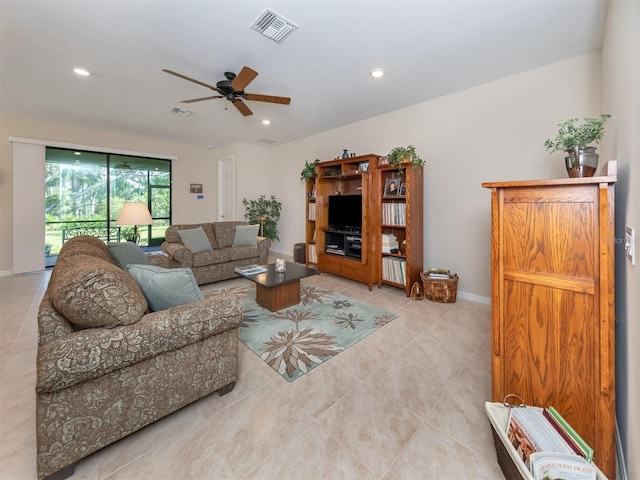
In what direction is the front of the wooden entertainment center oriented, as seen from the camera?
facing the viewer and to the left of the viewer

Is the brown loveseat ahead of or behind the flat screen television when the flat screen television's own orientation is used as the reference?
ahead

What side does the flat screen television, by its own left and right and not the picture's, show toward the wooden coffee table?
front

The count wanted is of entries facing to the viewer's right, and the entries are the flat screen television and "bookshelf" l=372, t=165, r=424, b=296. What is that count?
0

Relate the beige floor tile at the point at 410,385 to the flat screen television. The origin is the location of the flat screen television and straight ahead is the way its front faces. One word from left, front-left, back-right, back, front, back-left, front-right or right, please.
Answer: front-left

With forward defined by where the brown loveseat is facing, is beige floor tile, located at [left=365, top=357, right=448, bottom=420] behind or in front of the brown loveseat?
in front

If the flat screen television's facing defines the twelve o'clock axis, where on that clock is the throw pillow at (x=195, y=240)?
The throw pillow is roughly at 1 o'clock from the flat screen television.

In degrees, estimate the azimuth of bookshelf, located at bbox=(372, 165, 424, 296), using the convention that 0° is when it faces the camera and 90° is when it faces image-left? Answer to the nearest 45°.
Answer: approximately 45°

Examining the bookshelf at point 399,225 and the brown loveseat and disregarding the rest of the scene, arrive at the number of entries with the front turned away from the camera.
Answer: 0

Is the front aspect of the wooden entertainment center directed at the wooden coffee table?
yes

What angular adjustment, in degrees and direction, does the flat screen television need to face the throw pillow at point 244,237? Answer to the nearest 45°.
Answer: approximately 45° to its right

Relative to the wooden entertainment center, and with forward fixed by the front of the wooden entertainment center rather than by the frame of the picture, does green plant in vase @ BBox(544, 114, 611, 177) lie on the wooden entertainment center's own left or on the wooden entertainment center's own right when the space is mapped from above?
on the wooden entertainment center's own left
